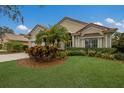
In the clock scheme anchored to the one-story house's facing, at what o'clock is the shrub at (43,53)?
The shrub is roughly at 1 o'clock from the one-story house.

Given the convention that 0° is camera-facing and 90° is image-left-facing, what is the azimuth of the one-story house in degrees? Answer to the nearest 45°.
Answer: approximately 0°

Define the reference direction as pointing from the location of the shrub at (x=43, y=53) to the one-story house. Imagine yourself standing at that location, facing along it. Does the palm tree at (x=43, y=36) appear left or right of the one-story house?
left

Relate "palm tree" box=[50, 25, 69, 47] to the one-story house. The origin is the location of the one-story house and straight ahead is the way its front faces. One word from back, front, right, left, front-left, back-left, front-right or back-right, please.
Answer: front-right

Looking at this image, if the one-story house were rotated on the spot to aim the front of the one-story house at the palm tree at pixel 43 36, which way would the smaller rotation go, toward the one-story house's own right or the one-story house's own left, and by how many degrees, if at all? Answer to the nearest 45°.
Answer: approximately 45° to the one-story house's own right
